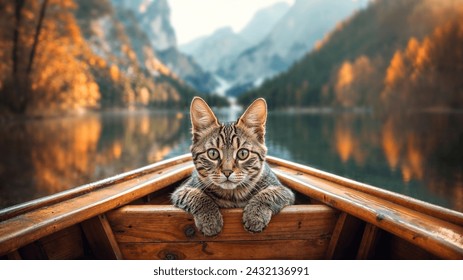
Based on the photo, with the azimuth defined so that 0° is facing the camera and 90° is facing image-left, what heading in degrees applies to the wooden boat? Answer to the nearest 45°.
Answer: approximately 180°

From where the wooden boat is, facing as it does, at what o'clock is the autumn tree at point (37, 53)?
The autumn tree is roughly at 11 o'clock from the wooden boat.

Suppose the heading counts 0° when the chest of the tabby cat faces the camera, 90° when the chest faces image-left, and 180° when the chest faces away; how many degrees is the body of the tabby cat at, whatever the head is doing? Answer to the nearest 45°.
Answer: approximately 0°

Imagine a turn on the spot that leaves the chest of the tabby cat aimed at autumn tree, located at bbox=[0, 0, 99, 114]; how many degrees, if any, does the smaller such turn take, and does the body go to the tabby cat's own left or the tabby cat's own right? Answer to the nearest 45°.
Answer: approximately 135° to the tabby cat's own right
